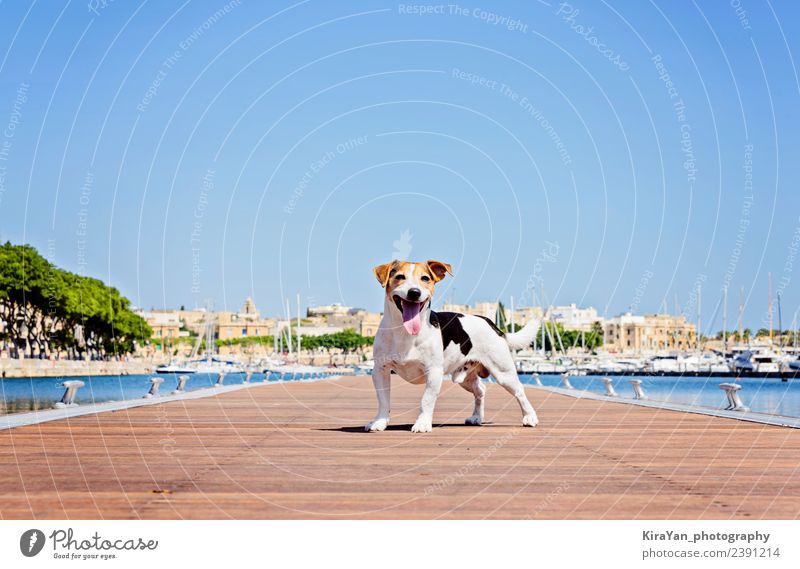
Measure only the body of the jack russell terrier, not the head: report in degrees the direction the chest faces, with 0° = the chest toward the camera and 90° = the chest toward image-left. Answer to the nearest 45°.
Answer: approximately 45°
